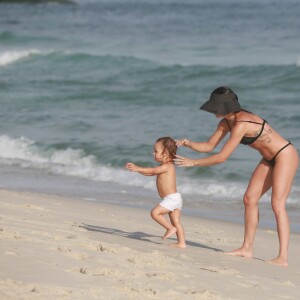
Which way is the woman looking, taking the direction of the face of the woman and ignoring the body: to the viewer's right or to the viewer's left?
to the viewer's left

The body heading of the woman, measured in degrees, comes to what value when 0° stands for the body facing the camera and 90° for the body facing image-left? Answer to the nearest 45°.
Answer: approximately 90°
